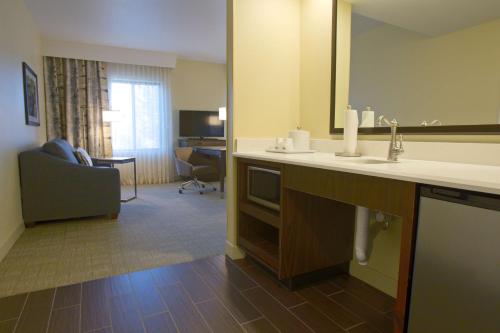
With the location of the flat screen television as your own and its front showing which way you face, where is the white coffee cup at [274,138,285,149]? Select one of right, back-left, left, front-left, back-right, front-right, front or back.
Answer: front

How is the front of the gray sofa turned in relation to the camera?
facing to the right of the viewer

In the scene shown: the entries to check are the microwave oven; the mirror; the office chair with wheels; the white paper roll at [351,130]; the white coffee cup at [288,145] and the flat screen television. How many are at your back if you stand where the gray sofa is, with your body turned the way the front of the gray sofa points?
0

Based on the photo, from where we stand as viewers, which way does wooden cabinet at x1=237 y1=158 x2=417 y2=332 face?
facing the viewer and to the left of the viewer

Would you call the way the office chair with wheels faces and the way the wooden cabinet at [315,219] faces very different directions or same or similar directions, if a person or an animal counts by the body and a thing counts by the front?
very different directions

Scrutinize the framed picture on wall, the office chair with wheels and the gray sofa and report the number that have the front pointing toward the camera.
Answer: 0

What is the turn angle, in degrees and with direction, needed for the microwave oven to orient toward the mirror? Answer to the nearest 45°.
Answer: approximately 135° to its left

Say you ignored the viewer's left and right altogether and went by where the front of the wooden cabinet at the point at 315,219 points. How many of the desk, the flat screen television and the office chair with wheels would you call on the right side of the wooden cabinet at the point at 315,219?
3

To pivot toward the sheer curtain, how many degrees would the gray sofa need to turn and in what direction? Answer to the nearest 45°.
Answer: approximately 45° to its left

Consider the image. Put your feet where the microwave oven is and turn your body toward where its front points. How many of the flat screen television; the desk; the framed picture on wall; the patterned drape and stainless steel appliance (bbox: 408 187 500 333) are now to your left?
1

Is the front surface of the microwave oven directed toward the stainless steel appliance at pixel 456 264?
no

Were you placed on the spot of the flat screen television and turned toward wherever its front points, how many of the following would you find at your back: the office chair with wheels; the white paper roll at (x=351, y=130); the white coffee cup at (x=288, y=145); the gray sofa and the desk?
0

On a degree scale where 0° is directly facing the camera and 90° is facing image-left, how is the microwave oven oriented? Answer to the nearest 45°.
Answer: approximately 45°

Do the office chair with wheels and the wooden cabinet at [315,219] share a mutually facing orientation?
no
